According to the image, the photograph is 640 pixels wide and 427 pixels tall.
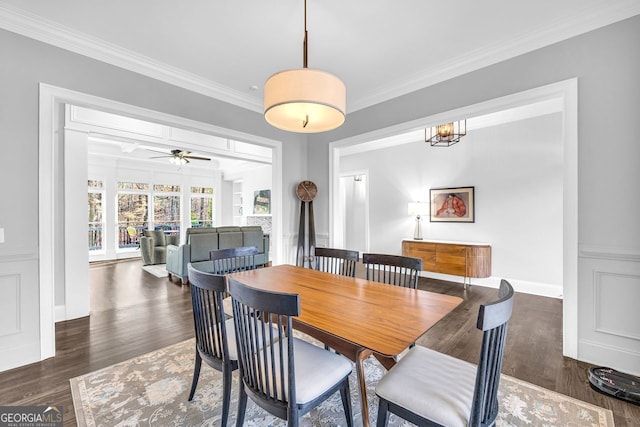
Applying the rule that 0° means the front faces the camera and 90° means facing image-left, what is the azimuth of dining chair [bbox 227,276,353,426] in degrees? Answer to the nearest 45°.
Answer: approximately 225°

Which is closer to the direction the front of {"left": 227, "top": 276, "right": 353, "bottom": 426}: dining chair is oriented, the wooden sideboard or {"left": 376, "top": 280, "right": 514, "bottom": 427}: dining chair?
the wooden sideboard

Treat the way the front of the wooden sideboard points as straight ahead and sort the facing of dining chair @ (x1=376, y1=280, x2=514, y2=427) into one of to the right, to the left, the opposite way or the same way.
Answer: to the right

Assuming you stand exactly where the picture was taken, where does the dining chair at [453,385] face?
facing away from the viewer and to the left of the viewer

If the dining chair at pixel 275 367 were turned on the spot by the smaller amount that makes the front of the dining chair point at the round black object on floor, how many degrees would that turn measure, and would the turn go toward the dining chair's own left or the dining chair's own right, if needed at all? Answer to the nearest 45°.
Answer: approximately 45° to the dining chair's own right

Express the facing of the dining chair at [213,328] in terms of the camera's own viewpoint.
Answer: facing away from the viewer and to the right of the viewer
